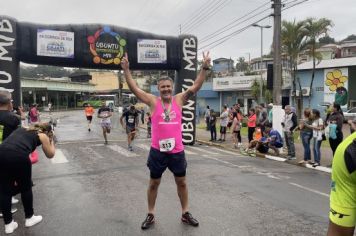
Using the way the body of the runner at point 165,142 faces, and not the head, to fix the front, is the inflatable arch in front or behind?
behind

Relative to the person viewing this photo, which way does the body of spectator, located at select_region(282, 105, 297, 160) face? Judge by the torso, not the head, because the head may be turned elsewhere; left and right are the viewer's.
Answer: facing the viewer and to the left of the viewer

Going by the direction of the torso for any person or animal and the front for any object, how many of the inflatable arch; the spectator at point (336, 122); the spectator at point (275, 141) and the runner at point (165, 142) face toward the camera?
2

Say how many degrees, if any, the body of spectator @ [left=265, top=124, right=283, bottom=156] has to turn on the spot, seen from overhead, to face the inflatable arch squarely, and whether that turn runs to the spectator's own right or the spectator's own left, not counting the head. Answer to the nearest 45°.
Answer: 0° — they already face it

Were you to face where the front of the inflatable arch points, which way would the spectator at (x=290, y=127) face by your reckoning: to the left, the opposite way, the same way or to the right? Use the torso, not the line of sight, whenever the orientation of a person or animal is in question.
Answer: to the right

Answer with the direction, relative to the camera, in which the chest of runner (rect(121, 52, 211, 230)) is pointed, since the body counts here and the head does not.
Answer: toward the camera

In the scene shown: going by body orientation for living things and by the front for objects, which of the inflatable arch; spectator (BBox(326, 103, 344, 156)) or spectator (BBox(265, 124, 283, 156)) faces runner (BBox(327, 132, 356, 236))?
the inflatable arch

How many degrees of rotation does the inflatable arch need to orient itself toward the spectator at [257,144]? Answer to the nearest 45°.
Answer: approximately 90° to its left

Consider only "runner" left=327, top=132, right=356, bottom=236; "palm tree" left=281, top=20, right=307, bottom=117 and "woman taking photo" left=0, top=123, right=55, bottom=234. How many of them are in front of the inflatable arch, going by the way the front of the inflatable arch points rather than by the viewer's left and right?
2

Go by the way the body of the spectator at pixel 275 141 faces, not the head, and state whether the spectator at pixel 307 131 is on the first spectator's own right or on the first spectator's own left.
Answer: on the first spectator's own left

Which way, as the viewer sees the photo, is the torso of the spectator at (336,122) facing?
to the viewer's left

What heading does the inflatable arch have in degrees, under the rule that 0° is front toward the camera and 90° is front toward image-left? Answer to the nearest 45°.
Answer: approximately 0°

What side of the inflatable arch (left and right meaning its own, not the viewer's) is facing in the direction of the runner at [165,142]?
front

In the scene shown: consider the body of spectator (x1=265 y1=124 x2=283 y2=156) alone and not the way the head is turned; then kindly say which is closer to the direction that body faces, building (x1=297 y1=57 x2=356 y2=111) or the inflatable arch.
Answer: the inflatable arch

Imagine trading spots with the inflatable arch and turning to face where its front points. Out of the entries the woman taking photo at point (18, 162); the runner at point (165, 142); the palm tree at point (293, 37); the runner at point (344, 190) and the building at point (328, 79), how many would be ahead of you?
3

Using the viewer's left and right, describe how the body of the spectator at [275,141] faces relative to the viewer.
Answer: facing to the left of the viewer

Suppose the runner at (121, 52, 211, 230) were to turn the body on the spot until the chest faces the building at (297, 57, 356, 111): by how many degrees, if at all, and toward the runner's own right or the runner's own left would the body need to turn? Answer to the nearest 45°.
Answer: approximately 135° to the runner's own left
